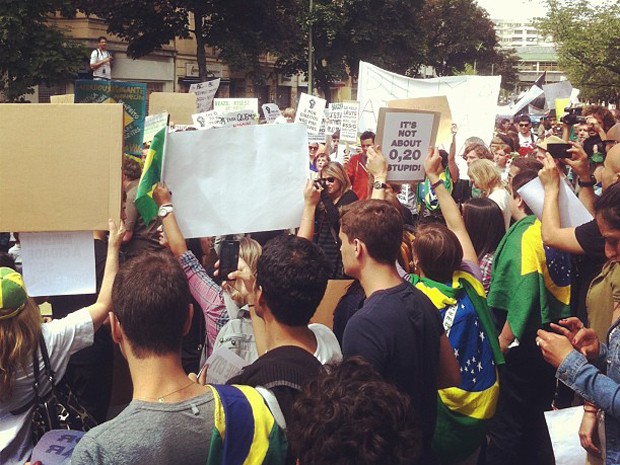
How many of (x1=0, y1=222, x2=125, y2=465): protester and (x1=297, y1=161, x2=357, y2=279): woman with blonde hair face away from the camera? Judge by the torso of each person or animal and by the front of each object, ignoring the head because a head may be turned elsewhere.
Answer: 1

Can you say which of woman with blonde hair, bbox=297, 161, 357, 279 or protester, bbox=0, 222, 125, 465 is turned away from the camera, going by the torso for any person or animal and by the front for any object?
the protester

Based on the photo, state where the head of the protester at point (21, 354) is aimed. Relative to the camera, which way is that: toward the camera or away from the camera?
away from the camera

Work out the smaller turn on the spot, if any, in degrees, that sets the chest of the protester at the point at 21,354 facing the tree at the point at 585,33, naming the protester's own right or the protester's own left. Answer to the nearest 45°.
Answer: approximately 45° to the protester's own right

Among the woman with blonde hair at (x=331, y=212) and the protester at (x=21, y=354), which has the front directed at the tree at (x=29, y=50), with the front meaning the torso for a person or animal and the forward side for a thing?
the protester

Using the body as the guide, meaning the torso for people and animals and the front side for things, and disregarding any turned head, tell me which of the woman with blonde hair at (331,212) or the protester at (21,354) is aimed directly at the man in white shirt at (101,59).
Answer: the protester

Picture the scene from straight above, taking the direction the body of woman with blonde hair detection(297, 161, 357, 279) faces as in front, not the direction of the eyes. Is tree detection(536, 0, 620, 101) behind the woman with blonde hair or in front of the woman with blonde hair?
behind

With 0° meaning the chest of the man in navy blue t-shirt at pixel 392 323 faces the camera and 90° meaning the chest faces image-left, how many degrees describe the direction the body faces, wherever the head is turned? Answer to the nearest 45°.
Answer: approximately 135°

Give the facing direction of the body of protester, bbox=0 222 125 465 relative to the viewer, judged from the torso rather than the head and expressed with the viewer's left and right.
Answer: facing away from the viewer
